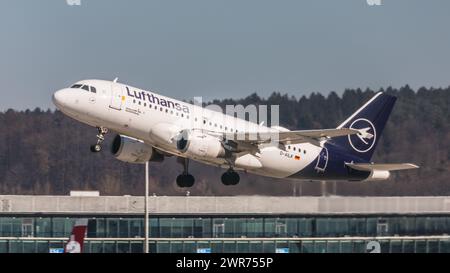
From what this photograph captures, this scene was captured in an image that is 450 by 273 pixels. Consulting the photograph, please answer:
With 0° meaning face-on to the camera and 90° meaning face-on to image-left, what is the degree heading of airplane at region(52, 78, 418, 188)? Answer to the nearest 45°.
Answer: approximately 45°
